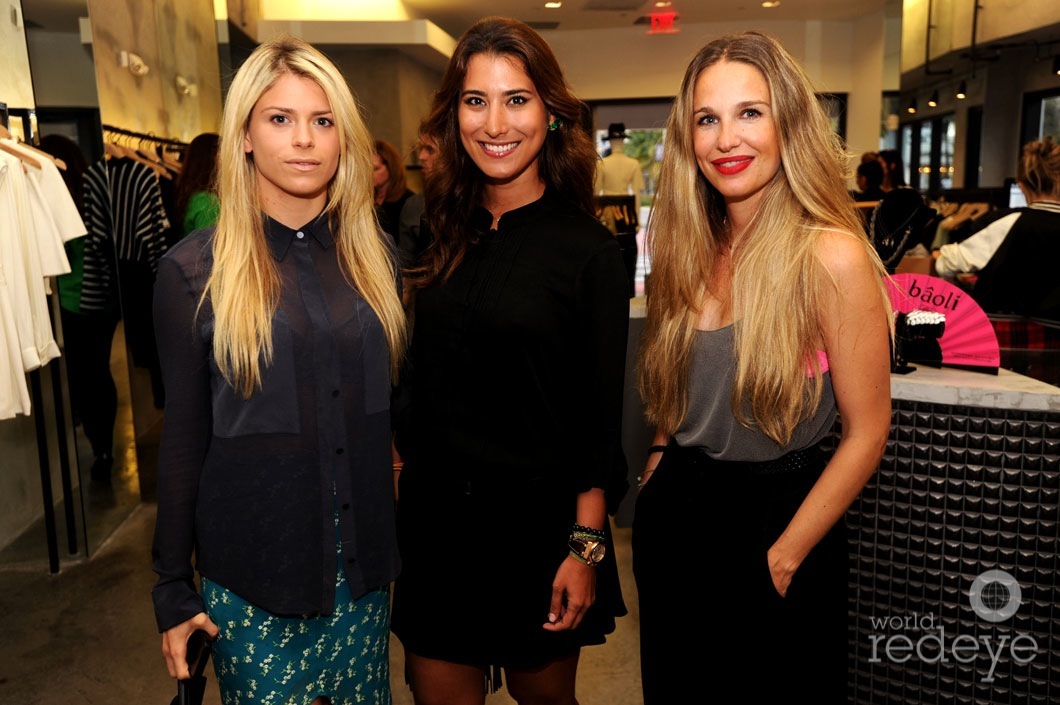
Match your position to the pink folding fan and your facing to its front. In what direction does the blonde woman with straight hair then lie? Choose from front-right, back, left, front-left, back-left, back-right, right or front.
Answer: front-right

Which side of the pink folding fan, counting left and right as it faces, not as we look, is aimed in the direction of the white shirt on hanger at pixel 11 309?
right

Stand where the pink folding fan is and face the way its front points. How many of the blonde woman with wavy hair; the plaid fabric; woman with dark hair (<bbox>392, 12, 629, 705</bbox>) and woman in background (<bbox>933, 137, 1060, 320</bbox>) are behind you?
2

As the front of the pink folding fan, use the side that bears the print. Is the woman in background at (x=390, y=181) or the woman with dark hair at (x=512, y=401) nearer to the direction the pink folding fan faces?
the woman with dark hair

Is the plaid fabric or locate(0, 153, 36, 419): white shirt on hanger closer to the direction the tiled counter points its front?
the white shirt on hanger

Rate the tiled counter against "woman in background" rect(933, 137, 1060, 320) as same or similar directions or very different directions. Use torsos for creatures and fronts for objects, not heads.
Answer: very different directions

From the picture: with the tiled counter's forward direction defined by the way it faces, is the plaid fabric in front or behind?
behind

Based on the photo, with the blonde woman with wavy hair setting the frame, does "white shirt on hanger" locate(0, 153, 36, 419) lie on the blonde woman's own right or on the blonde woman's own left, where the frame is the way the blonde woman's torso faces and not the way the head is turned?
on the blonde woman's own right
